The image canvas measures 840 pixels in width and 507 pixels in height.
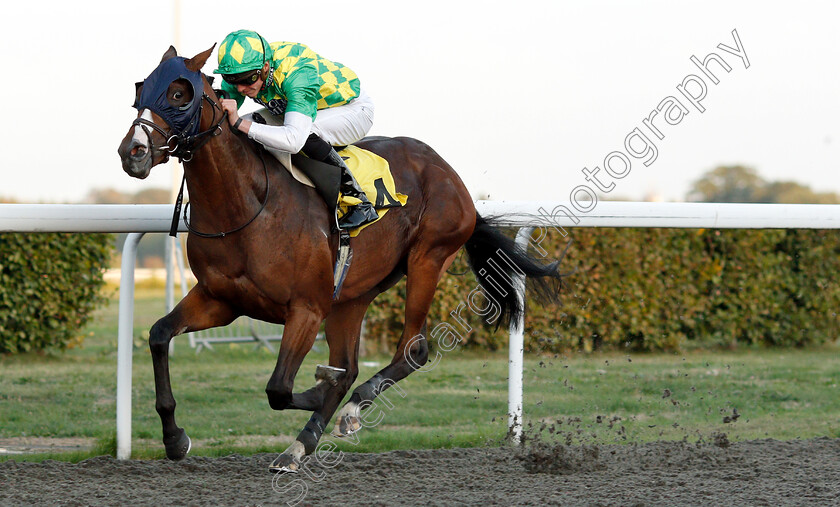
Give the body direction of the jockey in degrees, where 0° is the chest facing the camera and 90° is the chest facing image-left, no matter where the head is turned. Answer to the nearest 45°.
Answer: approximately 45°

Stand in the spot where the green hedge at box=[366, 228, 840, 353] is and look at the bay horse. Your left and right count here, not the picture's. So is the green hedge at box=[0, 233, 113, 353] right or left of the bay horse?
right

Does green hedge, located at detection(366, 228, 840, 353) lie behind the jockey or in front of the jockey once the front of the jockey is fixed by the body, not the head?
behind

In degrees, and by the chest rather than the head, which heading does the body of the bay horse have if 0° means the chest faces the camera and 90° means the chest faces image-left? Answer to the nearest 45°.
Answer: approximately 45°

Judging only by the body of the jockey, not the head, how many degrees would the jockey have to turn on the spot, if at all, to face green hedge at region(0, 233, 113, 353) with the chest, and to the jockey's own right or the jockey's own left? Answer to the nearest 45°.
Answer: approximately 90° to the jockey's own right

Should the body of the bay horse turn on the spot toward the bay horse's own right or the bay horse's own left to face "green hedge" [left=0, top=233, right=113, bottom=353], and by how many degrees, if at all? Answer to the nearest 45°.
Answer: approximately 90° to the bay horse's own right

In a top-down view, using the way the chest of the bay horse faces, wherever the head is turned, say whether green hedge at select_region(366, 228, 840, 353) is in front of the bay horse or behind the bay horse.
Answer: behind
